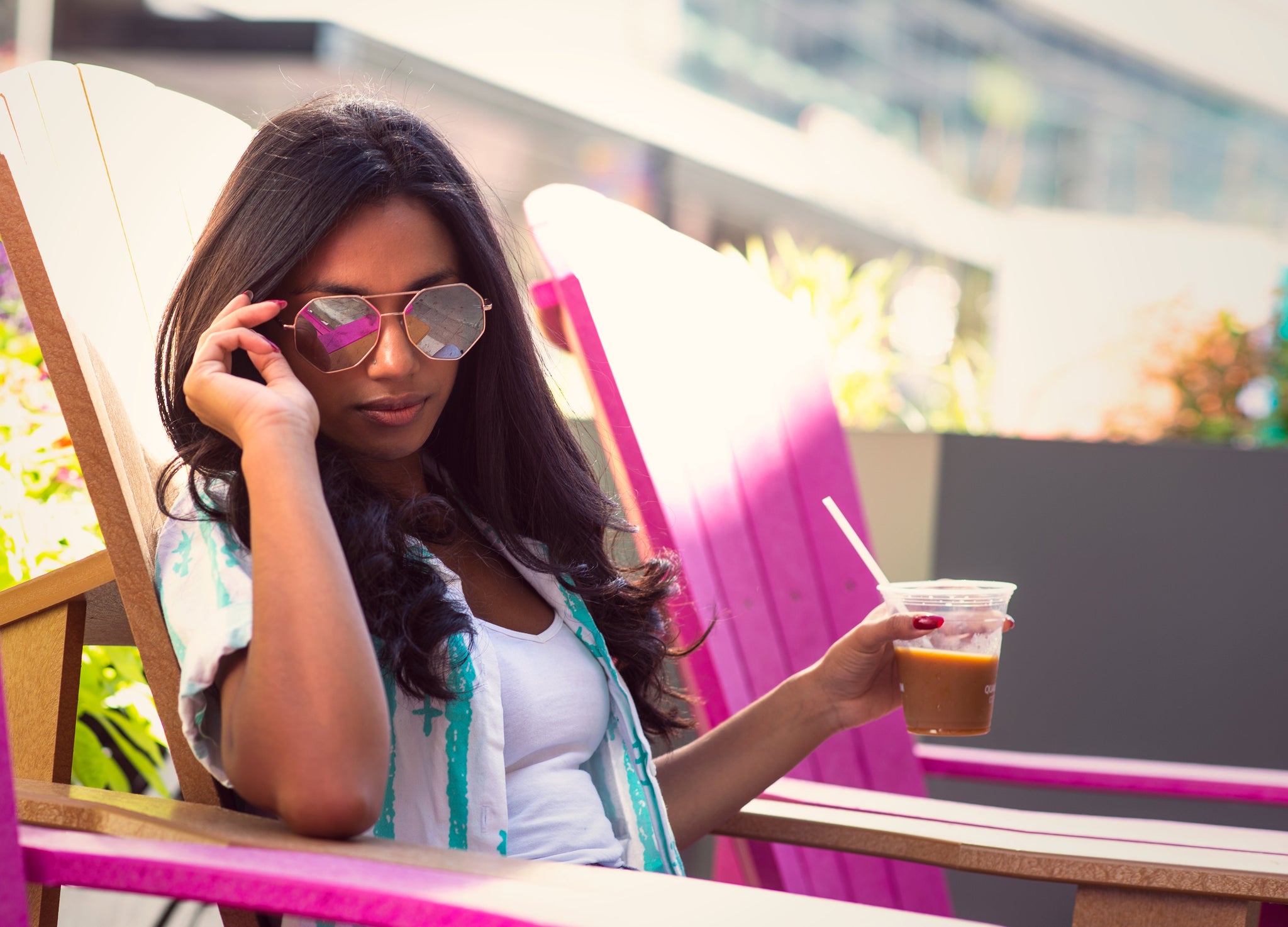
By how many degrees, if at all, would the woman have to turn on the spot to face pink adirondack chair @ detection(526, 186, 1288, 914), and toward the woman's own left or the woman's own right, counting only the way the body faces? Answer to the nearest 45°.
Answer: approximately 90° to the woman's own left

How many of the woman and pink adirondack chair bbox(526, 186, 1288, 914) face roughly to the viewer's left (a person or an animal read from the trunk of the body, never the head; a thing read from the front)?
0

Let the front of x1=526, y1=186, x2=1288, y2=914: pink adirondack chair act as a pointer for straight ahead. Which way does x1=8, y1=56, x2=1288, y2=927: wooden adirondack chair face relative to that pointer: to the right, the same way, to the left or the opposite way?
the same way

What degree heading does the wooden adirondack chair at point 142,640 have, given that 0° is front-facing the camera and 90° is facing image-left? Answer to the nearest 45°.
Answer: approximately 315°

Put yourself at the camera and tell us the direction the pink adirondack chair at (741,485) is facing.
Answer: facing the viewer and to the right of the viewer

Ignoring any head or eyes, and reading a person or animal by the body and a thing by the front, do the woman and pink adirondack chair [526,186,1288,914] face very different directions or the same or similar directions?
same or similar directions

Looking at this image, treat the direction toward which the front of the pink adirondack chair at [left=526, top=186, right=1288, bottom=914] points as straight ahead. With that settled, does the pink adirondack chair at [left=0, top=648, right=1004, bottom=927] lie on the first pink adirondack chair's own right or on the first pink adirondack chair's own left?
on the first pink adirondack chair's own right
